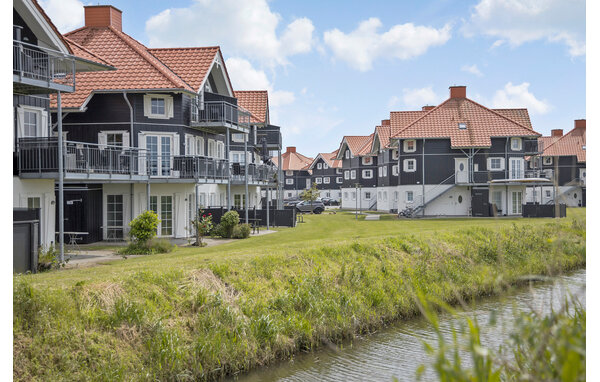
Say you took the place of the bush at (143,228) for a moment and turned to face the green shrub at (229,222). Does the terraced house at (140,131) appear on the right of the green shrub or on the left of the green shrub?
left

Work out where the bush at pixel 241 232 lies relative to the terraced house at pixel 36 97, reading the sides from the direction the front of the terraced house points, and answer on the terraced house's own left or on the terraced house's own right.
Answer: on the terraced house's own left

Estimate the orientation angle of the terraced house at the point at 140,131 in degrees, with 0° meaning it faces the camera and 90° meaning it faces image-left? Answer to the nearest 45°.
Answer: approximately 315°

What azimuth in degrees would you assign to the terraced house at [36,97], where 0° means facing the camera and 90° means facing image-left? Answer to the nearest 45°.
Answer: approximately 315°

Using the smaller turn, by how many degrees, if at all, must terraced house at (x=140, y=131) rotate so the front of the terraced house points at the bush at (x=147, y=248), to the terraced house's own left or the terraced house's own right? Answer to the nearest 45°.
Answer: approximately 45° to the terraced house's own right
